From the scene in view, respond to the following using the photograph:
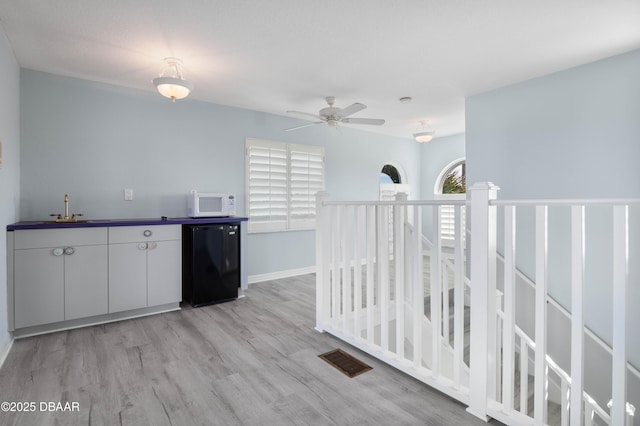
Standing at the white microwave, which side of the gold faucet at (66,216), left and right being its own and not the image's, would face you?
left

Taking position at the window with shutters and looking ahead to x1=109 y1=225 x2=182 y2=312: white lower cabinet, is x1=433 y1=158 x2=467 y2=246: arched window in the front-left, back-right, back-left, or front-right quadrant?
back-left

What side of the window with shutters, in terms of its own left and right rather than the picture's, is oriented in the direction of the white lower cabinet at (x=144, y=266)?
right

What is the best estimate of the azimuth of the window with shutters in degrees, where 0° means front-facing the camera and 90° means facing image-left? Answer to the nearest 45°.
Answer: approximately 315°

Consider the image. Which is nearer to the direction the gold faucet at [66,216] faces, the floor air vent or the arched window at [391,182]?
the floor air vent

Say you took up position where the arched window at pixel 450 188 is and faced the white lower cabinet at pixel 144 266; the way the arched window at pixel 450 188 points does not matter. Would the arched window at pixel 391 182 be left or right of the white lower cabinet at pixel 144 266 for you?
right

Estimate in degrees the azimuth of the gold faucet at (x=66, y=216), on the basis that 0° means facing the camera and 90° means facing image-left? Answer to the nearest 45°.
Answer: approximately 0°

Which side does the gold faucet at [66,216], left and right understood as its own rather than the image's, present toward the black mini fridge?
left

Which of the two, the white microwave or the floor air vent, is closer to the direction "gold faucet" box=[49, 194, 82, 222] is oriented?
the floor air vent
